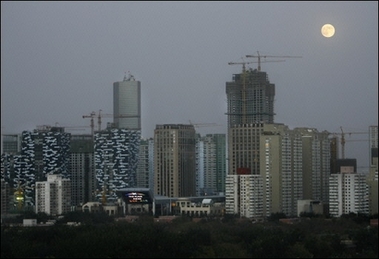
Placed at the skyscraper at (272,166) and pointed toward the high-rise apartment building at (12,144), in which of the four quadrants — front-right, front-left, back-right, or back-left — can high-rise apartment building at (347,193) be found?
back-left

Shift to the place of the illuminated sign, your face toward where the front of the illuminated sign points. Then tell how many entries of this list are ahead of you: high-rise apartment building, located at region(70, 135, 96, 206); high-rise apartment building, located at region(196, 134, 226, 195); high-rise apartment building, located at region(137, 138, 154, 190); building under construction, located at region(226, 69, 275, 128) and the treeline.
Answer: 1

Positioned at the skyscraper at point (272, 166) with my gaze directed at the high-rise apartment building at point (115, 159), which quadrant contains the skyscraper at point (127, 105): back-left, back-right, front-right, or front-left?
front-right

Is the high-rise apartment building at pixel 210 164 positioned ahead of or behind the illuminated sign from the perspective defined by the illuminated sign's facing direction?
behind

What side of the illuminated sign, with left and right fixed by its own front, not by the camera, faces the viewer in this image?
front

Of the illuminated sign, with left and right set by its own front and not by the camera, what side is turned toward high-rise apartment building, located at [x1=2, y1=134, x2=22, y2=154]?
right

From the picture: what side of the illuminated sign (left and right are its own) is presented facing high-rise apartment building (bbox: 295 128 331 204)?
left

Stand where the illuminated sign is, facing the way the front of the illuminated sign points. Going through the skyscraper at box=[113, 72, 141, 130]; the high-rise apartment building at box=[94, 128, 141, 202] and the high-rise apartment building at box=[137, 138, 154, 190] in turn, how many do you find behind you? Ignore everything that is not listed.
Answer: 3

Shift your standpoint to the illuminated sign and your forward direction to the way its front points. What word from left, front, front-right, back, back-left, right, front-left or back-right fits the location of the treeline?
front

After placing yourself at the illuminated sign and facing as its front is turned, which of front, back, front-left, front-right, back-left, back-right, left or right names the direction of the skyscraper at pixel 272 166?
left

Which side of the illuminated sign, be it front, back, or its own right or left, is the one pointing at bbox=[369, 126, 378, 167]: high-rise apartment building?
left

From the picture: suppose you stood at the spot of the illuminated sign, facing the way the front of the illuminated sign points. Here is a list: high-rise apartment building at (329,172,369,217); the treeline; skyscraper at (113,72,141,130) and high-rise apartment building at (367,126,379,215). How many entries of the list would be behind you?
1

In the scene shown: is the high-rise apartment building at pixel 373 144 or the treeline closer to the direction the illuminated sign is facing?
the treeline

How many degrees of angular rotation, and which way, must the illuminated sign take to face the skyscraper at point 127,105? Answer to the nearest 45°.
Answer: approximately 180°
